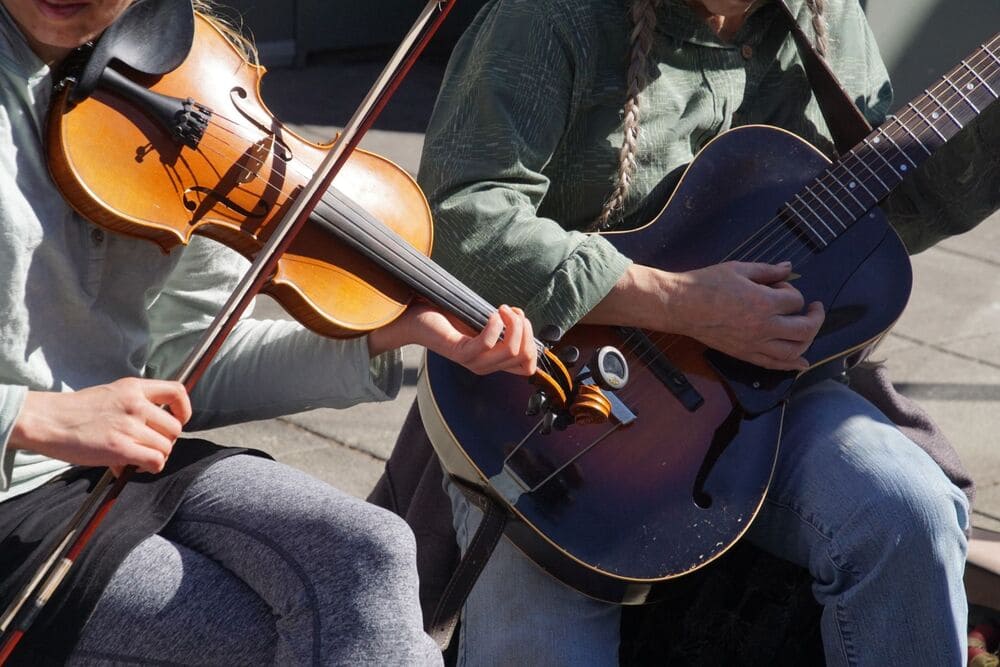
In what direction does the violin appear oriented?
toward the camera

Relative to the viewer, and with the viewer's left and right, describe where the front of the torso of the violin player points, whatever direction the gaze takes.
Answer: facing the viewer and to the right of the viewer

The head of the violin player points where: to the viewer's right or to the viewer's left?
to the viewer's right
